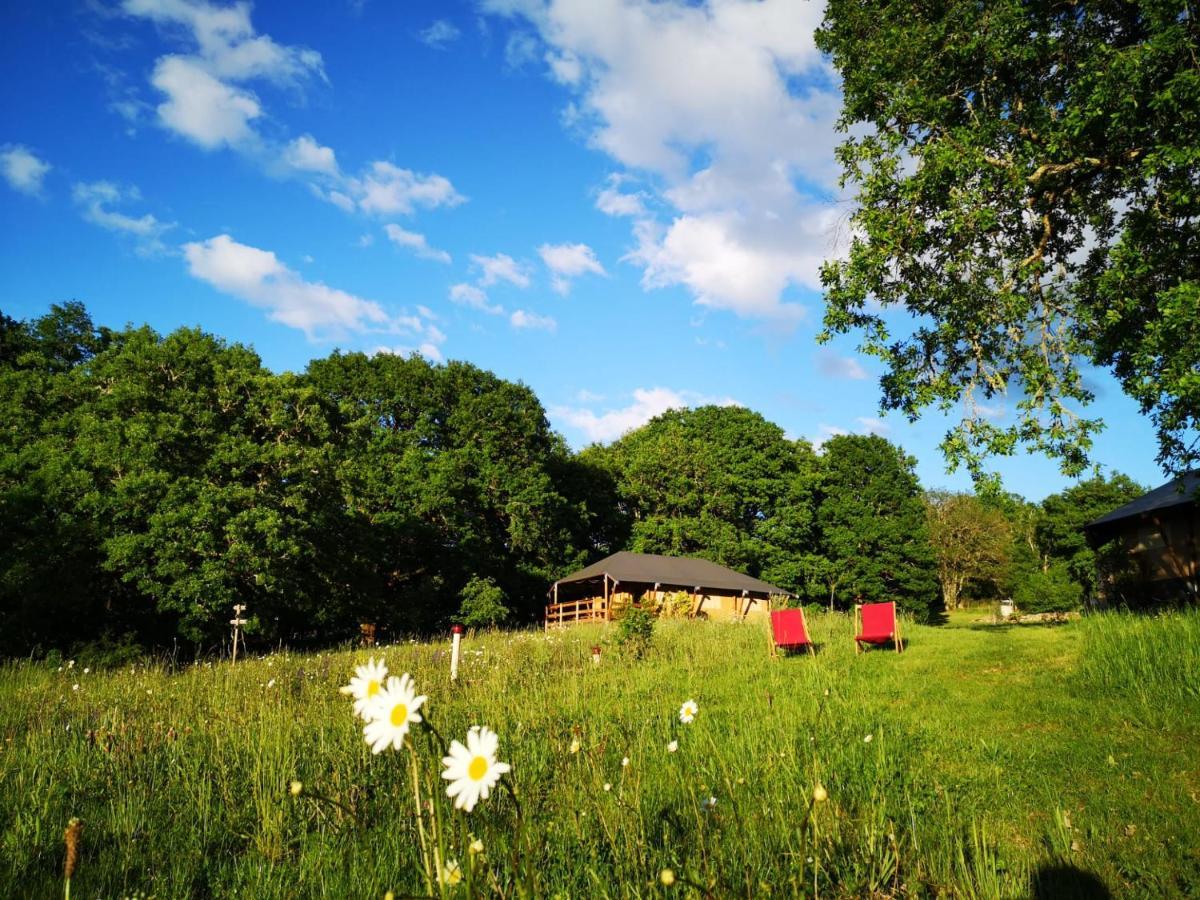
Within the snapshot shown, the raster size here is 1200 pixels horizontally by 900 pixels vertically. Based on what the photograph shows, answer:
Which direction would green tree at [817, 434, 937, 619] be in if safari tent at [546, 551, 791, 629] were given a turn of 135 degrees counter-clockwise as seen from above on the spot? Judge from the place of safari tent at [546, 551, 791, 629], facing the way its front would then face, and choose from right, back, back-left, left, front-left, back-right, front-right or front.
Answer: front-left

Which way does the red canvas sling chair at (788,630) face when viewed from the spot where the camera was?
facing the viewer

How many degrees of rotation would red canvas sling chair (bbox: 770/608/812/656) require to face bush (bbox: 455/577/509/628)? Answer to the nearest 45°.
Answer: approximately 135° to its right

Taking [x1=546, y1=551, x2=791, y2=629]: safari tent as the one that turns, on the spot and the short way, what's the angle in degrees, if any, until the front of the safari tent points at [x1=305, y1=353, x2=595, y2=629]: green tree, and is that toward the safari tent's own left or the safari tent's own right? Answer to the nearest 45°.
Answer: approximately 45° to the safari tent's own right

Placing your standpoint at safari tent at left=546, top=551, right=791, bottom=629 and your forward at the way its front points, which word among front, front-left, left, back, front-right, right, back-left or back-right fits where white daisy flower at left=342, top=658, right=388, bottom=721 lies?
front-left

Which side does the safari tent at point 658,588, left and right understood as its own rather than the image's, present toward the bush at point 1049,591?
back

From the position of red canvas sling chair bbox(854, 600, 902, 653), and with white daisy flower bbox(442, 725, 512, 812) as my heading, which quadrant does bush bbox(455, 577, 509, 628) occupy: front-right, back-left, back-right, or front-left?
back-right

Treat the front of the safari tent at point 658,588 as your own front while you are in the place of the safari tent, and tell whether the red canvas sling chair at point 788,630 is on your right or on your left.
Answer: on your left

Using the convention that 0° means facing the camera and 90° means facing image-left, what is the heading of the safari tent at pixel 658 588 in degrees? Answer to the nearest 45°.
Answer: approximately 45°

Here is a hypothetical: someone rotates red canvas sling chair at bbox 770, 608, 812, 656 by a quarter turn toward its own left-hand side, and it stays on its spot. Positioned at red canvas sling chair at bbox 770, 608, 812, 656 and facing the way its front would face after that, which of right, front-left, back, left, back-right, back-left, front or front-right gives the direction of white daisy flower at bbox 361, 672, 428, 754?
right

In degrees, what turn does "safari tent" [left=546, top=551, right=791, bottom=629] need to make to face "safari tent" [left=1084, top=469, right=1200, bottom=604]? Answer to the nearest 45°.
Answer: approximately 90° to its left

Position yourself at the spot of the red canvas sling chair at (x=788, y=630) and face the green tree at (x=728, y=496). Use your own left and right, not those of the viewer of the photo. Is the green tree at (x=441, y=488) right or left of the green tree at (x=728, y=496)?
left

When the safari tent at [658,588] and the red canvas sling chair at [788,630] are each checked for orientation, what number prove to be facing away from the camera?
0

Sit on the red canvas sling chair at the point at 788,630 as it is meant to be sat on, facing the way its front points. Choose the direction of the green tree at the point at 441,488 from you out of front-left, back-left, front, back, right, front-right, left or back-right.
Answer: back-right

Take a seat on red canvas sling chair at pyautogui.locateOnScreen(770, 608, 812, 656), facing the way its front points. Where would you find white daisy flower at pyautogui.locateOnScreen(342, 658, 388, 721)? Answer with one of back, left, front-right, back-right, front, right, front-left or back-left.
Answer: front

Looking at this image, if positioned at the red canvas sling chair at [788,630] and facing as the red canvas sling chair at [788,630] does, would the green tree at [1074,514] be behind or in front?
behind

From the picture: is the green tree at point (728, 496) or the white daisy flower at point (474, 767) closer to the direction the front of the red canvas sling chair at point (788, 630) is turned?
the white daisy flower
